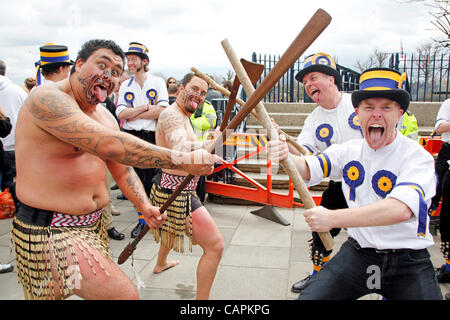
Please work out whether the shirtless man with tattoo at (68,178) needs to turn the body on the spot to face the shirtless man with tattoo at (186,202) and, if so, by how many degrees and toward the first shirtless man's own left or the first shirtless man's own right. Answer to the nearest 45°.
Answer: approximately 90° to the first shirtless man's own left

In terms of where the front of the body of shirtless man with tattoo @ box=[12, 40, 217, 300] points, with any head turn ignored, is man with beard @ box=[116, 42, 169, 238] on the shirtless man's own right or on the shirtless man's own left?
on the shirtless man's own left

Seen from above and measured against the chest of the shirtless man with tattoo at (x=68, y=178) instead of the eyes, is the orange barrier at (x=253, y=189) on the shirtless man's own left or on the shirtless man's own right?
on the shirtless man's own left

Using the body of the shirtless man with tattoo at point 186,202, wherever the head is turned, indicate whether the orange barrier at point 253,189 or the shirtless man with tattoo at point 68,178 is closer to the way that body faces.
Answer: the shirtless man with tattoo

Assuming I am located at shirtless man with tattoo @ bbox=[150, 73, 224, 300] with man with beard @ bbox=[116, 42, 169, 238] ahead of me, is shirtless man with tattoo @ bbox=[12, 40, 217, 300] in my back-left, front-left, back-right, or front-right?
back-left

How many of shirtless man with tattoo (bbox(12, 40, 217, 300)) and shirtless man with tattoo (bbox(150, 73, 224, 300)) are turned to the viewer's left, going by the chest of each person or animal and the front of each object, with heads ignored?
0

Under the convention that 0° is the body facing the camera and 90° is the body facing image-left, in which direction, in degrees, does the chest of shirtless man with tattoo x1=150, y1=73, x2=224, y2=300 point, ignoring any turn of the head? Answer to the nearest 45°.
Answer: approximately 315°

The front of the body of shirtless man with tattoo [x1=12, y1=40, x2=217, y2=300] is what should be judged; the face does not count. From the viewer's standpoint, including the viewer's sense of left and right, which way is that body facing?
facing the viewer and to the right of the viewer
